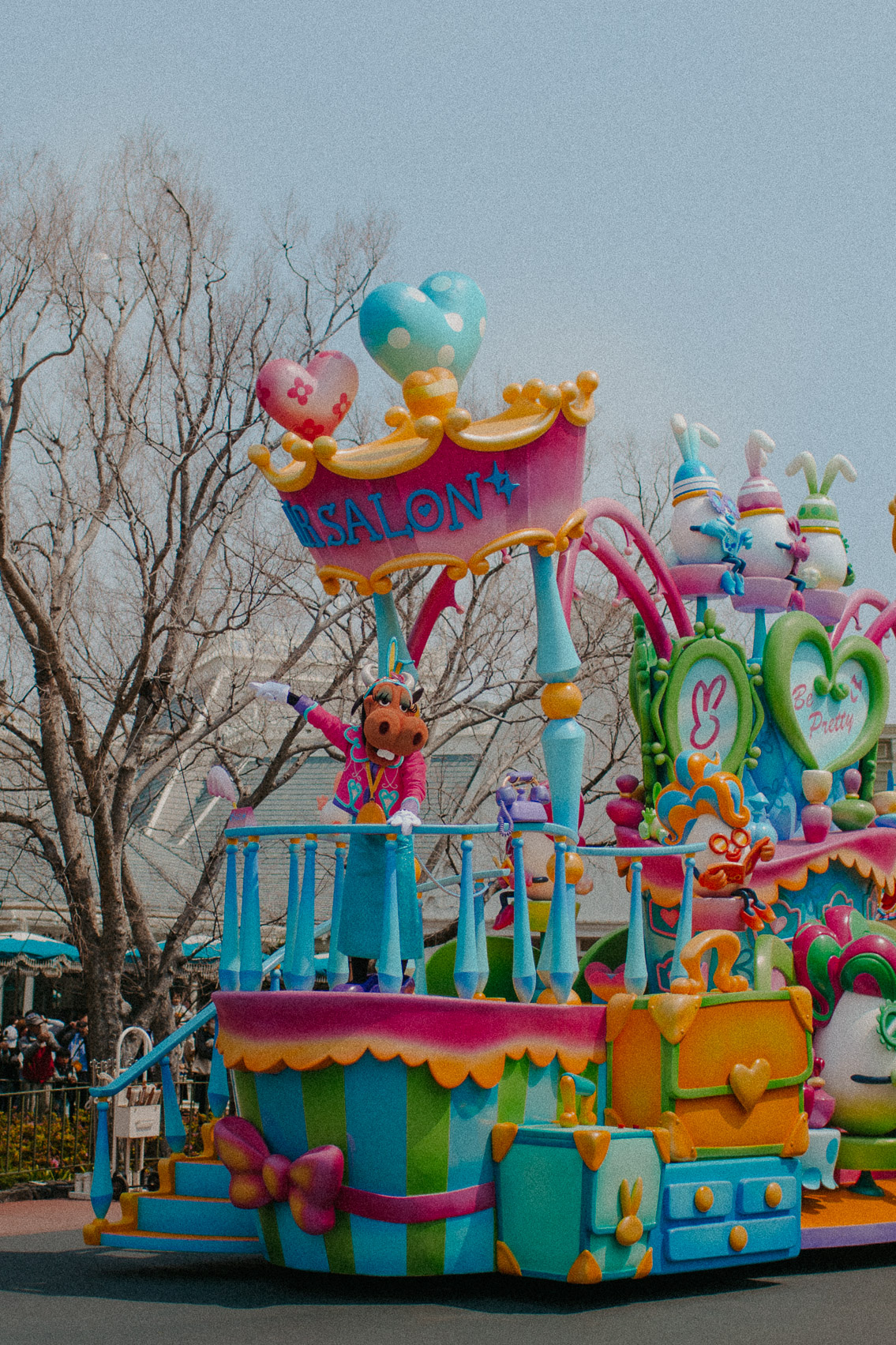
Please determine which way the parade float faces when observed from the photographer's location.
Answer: facing the viewer and to the left of the viewer

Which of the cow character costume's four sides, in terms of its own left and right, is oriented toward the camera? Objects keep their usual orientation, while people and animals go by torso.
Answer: front
